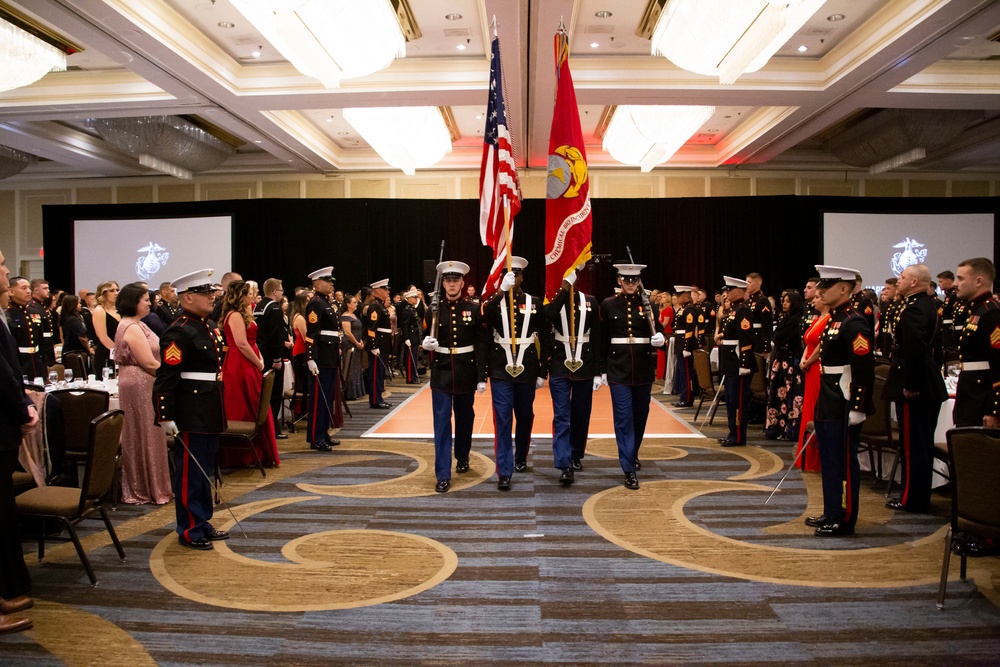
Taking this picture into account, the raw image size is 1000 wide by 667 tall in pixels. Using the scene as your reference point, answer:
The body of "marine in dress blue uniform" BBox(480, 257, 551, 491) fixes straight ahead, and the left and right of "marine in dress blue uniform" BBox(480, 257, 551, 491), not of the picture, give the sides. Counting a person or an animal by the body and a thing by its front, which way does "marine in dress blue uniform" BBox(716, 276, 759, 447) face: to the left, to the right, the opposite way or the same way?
to the right

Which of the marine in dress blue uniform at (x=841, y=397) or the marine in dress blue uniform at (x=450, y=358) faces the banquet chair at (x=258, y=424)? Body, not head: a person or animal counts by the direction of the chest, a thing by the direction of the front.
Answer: the marine in dress blue uniform at (x=841, y=397)

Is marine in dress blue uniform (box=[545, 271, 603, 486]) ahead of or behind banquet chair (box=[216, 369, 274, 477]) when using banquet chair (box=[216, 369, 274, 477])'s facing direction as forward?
behind

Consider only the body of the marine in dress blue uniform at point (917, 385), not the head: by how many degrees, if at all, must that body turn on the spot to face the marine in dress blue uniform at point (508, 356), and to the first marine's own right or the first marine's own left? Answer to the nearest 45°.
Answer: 0° — they already face them

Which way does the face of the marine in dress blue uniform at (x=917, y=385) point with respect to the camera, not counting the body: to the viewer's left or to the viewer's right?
to the viewer's left

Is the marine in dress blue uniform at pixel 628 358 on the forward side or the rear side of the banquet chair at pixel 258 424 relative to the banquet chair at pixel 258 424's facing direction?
on the rear side

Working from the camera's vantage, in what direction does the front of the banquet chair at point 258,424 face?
facing to the left of the viewer

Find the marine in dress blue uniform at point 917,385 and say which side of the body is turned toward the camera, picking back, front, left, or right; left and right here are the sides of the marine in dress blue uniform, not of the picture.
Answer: left

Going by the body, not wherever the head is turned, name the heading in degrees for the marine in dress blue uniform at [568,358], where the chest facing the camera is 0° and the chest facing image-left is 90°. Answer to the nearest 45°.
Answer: approximately 0°

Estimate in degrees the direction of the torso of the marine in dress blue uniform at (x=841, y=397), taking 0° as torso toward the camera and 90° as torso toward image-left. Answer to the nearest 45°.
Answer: approximately 90°

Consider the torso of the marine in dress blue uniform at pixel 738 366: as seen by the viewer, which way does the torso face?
to the viewer's left

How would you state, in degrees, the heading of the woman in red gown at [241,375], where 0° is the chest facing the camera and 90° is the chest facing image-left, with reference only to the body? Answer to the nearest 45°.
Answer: approximately 270°
